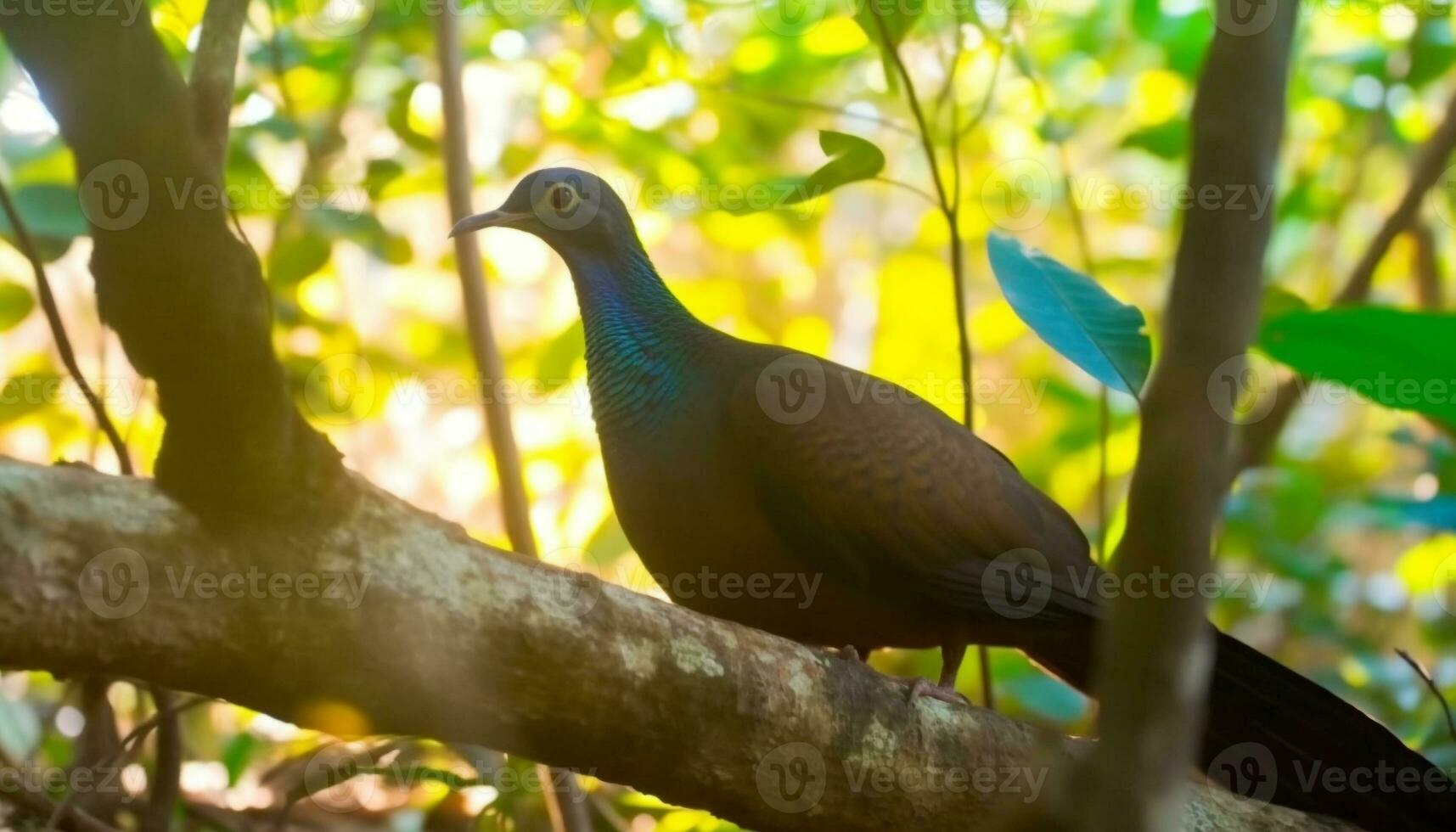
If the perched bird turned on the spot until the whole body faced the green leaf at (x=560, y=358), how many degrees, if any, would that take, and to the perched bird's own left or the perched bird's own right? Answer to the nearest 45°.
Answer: approximately 45° to the perched bird's own right

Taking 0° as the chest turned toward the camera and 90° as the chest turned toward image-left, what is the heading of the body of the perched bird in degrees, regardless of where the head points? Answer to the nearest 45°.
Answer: approximately 90°

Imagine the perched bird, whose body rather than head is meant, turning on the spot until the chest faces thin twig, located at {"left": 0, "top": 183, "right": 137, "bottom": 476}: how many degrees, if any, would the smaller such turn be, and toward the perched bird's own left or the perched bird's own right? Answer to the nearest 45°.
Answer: approximately 45° to the perched bird's own left

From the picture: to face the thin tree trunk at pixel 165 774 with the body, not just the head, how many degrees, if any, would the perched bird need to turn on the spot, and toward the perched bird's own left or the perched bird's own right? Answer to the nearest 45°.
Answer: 0° — it already faces it
